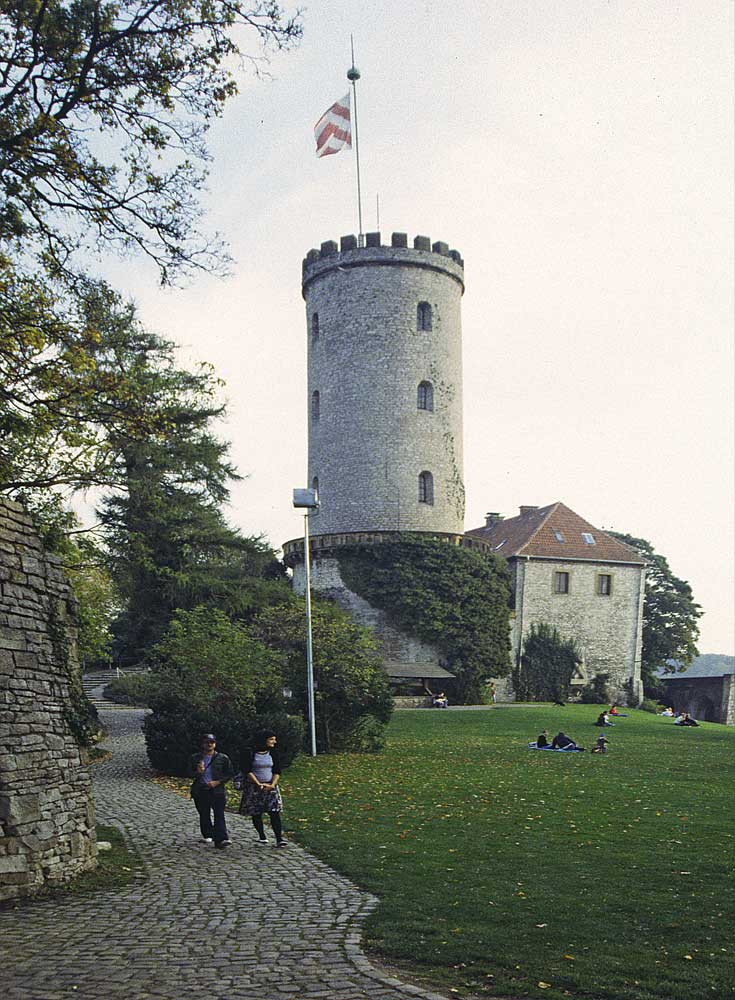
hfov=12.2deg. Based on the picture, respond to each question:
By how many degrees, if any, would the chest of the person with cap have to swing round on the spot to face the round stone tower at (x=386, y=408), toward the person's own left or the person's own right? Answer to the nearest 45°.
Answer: approximately 180°

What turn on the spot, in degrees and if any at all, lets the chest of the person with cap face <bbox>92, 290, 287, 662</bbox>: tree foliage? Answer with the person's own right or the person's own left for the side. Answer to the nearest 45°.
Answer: approximately 180°

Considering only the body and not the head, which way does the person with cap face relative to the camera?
toward the camera

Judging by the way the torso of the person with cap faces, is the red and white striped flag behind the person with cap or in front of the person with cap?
behind

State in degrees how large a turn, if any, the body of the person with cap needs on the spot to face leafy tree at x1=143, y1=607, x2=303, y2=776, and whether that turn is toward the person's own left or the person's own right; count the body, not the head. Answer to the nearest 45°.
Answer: approximately 180°

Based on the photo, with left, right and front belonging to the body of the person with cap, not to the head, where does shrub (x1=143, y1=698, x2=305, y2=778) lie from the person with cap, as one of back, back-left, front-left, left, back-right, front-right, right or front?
back
